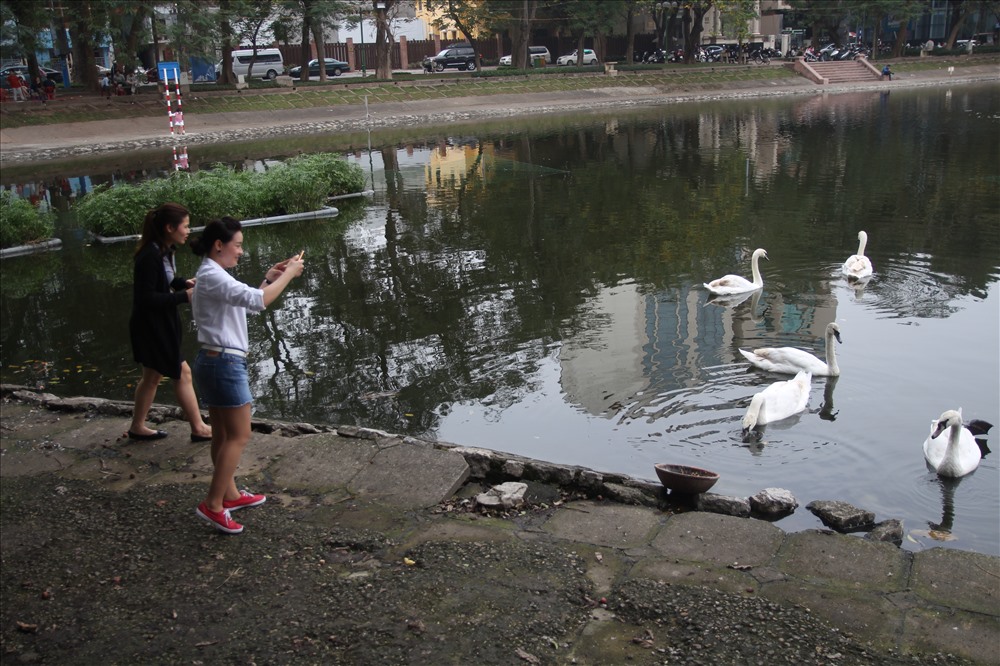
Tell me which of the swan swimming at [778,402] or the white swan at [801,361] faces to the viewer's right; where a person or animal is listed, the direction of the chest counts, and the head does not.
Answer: the white swan

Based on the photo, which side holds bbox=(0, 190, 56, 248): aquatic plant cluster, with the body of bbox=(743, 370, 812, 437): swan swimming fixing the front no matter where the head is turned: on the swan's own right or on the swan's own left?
on the swan's own right

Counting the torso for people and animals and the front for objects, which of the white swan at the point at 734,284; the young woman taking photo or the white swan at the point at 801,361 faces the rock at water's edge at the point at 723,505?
the young woman taking photo

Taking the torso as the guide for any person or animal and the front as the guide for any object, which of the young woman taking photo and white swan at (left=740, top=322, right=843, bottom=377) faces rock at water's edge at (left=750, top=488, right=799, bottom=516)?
the young woman taking photo

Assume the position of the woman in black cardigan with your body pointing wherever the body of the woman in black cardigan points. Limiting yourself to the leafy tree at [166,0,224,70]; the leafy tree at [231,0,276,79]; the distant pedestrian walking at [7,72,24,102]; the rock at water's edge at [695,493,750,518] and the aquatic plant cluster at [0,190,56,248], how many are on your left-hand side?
4

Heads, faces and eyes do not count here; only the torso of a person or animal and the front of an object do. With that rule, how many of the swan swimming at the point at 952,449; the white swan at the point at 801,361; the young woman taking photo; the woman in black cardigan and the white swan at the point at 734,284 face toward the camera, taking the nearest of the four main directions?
1

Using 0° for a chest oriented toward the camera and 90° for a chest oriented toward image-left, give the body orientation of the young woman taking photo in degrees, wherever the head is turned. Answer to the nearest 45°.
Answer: approximately 270°

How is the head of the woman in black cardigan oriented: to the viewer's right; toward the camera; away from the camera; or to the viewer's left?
to the viewer's right

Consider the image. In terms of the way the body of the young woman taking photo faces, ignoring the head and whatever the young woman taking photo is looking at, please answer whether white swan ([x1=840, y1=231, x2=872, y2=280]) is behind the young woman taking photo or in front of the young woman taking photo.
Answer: in front

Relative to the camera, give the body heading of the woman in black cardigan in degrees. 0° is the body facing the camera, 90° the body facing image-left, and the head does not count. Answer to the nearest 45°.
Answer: approximately 270°

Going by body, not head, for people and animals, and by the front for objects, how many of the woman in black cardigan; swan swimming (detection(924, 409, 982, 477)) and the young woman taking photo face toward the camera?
1

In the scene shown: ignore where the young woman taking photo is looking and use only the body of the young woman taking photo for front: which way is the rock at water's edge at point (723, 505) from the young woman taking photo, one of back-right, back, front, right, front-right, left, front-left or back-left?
front

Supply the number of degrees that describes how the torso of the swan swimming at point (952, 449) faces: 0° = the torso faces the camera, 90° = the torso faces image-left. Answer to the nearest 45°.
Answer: approximately 0°

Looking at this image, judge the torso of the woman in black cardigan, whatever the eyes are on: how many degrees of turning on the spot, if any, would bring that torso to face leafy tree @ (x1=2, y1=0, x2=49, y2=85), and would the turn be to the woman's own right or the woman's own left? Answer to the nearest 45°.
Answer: approximately 90° to the woman's own left

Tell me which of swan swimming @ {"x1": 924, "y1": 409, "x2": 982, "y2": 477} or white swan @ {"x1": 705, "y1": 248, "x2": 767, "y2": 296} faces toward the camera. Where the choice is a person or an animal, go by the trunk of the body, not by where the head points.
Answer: the swan swimming

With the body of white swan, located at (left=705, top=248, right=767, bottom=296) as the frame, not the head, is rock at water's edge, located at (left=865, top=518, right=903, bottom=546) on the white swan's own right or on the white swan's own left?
on the white swan's own right

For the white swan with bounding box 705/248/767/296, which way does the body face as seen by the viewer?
to the viewer's right
